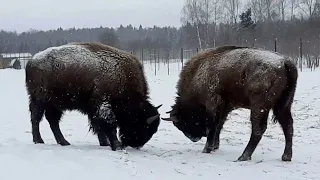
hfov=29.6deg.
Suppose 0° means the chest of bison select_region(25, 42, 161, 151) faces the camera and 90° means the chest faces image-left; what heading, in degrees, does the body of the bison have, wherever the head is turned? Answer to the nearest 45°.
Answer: approximately 270°

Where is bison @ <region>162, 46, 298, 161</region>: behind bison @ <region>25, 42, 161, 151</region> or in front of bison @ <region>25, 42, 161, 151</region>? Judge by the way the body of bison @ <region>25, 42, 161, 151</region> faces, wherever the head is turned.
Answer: in front
